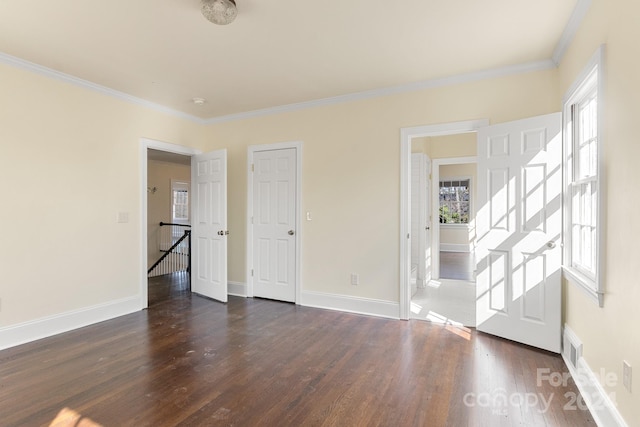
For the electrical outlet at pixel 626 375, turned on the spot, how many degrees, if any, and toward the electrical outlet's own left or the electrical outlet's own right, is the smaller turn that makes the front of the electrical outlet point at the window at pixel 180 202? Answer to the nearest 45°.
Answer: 0° — it already faces it

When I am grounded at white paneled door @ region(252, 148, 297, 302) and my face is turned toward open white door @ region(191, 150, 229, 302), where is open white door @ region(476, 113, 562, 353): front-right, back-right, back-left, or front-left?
back-left

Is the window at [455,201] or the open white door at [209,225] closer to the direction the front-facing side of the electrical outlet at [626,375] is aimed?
the open white door

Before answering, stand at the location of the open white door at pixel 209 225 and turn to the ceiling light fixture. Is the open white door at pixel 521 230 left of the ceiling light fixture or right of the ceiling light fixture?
left

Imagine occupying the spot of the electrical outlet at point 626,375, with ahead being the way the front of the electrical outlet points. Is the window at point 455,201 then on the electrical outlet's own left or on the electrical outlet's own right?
on the electrical outlet's own right

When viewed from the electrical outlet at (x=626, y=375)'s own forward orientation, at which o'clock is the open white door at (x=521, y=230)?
The open white door is roughly at 2 o'clock from the electrical outlet.

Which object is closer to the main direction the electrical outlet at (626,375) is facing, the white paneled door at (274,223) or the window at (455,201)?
the white paneled door

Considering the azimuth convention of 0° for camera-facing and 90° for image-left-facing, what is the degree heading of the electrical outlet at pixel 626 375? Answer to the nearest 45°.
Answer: approximately 90°
